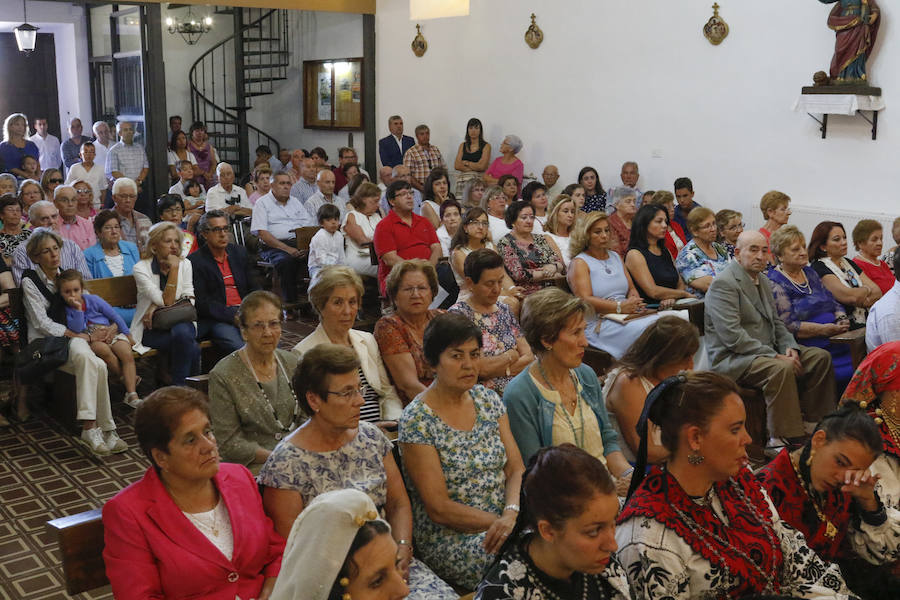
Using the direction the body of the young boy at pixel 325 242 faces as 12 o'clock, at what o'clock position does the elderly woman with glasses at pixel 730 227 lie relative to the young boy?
The elderly woman with glasses is roughly at 11 o'clock from the young boy.

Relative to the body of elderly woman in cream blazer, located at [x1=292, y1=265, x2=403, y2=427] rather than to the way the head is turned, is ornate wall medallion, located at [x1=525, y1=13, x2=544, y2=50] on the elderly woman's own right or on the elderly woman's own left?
on the elderly woman's own left

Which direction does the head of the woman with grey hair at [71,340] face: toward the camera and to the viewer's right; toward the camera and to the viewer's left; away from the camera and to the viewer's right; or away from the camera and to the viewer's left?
toward the camera and to the viewer's right

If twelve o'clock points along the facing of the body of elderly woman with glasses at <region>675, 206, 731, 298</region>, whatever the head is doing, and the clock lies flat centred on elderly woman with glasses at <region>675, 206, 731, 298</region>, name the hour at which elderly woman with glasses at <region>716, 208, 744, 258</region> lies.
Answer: elderly woman with glasses at <region>716, 208, 744, 258</region> is roughly at 8 o'clock from elderly woman with glasses at <region>675, 206, 731, 298</region>.

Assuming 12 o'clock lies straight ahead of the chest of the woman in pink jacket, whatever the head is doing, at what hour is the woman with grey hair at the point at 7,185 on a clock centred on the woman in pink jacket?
The woman with grey hair is roughly at 7 o'clock from the woman in pink jacket.

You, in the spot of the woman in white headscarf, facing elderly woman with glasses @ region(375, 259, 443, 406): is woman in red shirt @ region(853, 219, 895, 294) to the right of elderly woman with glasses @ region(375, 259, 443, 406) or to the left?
right

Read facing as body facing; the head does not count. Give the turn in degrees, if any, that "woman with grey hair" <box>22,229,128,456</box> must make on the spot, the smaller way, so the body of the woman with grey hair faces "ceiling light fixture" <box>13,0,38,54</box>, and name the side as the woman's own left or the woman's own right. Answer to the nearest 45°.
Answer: approximately 135° to the woman's own left
